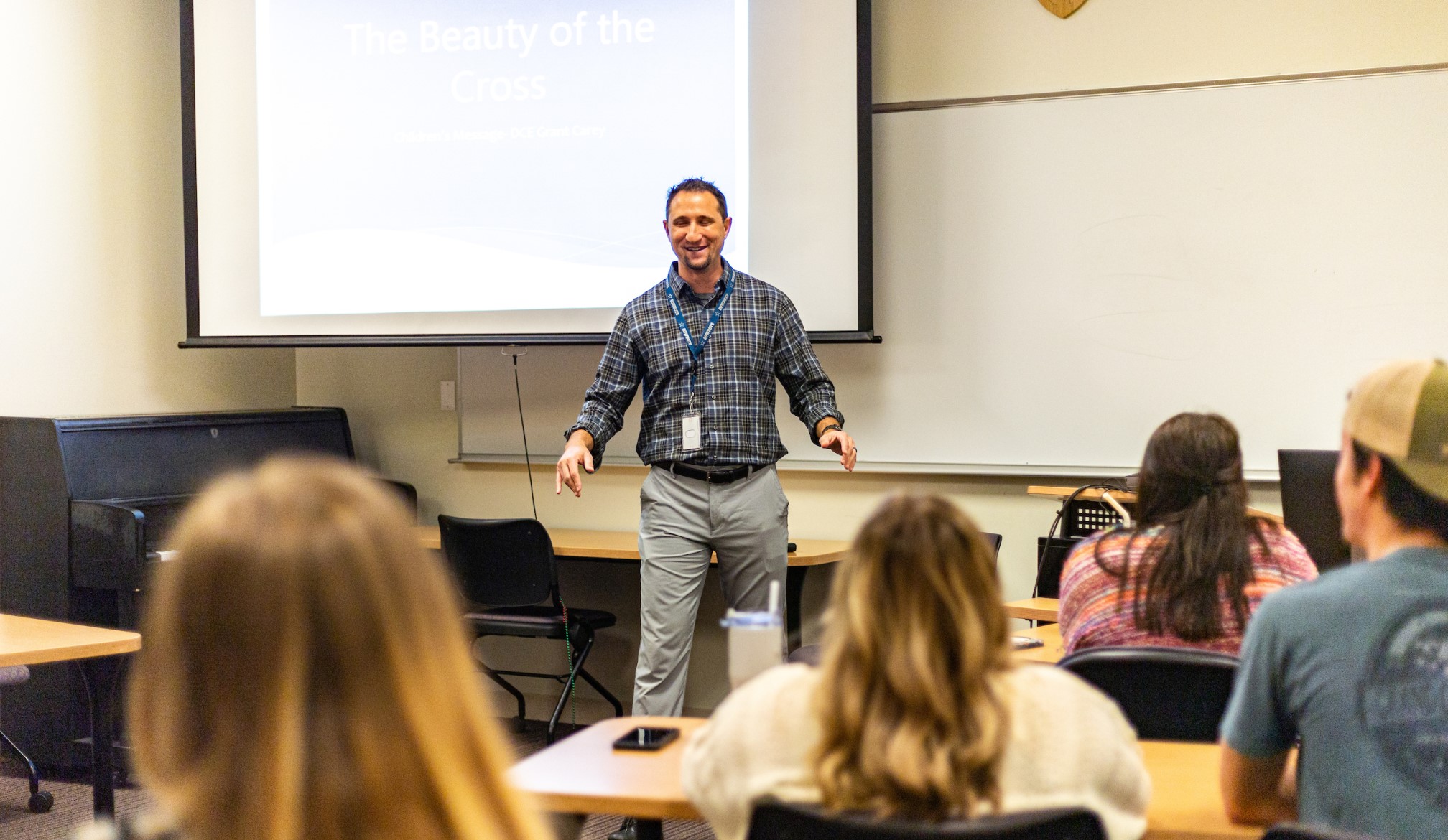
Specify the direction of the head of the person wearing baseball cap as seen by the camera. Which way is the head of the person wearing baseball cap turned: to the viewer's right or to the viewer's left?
to the viewer's left

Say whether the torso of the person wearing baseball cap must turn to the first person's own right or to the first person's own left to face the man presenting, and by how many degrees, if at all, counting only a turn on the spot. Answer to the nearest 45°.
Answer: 0° — they already face them

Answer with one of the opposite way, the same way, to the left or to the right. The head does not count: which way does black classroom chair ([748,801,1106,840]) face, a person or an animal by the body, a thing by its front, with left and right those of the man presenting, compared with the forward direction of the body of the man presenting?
the opposite way

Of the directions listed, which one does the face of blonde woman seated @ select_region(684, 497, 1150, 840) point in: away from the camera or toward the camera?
away from the camera

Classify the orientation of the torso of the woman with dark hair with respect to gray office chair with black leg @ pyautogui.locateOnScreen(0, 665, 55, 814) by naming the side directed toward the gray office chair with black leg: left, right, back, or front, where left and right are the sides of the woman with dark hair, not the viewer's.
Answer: left

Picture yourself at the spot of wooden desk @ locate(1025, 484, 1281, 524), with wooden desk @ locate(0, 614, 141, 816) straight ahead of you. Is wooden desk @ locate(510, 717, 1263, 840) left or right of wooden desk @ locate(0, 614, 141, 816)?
left

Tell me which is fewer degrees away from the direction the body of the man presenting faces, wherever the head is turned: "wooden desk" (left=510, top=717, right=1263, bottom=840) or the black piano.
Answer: the wooden desk

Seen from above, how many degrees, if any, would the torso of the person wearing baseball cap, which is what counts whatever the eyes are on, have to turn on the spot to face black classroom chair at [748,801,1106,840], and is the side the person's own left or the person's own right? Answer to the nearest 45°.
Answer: approximately 90° to the person's own left

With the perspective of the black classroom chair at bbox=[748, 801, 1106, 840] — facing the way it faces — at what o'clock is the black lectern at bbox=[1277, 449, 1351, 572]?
The black lectern is roughly at 1 o'clock from the black classroom chair.

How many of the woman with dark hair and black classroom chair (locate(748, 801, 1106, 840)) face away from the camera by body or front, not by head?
2

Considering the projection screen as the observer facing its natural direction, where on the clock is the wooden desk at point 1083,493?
The wooden desk is roughly at 10 o'clock from the projection screen.

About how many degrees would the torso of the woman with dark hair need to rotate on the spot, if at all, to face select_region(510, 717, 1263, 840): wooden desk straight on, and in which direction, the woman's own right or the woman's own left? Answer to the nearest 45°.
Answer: approximately 135° to the woman's own left

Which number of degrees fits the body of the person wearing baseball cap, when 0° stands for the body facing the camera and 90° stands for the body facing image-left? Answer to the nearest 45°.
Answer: approximately 135°

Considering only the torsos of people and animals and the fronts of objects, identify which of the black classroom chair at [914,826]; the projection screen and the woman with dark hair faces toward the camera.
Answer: the projection screen

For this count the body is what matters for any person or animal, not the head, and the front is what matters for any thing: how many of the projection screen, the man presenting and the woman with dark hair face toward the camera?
2

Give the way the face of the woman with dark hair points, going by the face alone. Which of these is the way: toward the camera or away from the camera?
away from the camera

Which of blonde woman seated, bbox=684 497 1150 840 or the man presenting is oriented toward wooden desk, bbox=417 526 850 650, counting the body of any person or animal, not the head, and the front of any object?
the blonde woman seated

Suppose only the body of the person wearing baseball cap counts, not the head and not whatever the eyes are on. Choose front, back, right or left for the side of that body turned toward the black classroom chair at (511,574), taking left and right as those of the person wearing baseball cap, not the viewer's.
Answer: front
